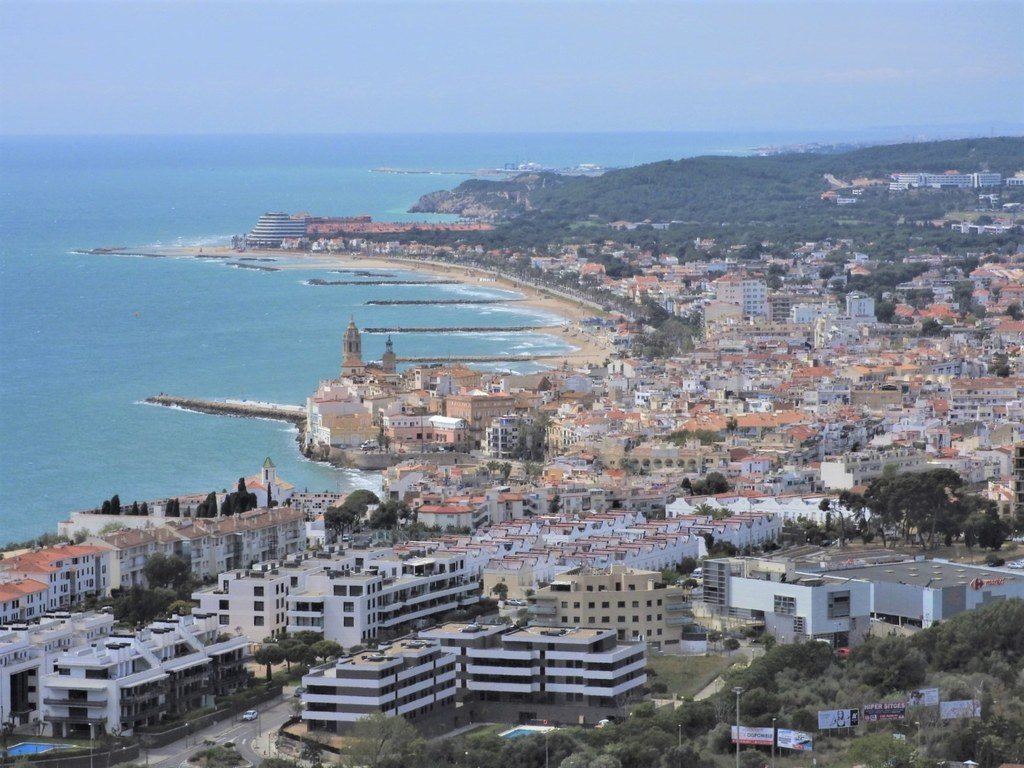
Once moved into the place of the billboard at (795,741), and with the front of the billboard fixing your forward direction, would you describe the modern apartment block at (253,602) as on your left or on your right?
on your right

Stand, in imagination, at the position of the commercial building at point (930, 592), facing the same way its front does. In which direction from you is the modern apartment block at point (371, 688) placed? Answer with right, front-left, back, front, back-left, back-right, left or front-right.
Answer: right

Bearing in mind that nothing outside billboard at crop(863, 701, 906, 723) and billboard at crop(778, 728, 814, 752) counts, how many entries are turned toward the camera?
2

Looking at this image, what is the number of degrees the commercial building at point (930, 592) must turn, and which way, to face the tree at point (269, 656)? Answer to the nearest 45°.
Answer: approximately 90° to its right

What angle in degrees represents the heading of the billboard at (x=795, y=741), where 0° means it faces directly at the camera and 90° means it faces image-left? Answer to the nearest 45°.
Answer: approximately 0°

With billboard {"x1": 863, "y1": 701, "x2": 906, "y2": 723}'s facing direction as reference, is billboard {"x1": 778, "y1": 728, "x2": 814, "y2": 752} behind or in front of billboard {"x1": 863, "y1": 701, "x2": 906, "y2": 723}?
in front

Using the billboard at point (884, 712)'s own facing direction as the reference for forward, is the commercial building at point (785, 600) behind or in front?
behind

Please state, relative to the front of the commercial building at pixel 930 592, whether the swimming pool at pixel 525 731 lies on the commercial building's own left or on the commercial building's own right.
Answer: on the commercial building's own right

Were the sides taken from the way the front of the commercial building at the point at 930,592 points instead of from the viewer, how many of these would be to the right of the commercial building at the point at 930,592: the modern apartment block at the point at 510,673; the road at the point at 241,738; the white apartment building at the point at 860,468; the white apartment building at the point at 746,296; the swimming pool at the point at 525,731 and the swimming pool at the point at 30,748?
4

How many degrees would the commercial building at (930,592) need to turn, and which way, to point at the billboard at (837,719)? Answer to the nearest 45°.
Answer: approximately 45° to its right

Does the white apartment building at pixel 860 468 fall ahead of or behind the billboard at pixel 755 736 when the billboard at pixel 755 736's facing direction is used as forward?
behind

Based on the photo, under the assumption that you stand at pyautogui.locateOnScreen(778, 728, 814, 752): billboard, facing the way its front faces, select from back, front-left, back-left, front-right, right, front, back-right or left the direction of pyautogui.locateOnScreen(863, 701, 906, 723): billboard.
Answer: back-left

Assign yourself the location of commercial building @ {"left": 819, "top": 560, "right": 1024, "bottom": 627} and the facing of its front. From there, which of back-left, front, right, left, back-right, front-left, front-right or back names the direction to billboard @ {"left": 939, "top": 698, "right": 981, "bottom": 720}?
front-right
